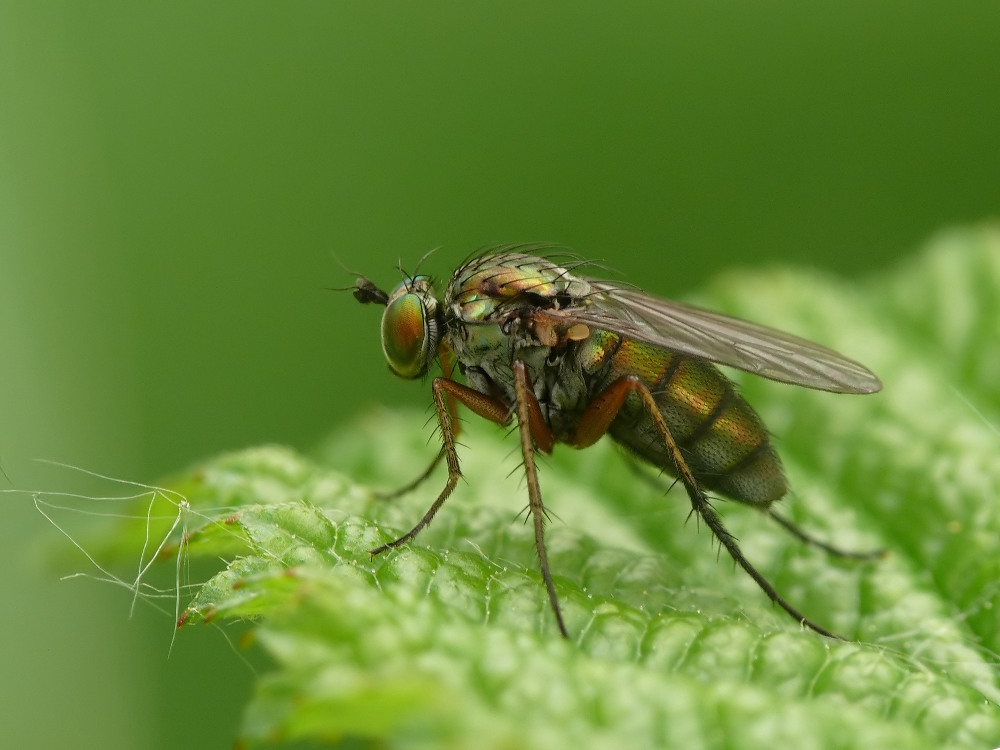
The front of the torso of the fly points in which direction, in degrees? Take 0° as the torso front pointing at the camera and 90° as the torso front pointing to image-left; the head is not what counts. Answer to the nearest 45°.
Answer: approximately 90°
